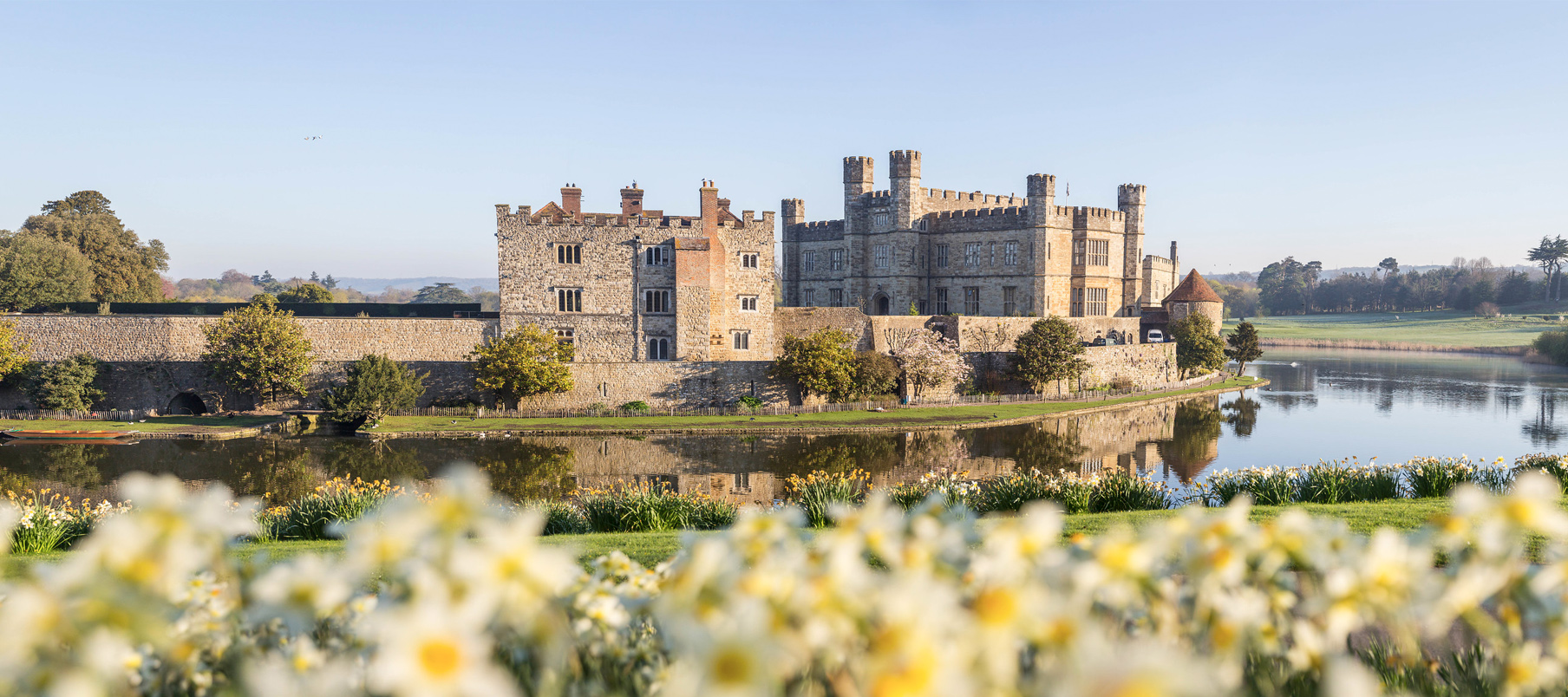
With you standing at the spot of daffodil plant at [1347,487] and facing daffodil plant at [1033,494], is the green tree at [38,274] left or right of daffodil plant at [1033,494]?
right

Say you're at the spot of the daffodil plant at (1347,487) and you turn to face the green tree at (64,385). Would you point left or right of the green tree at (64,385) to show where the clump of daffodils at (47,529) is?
left

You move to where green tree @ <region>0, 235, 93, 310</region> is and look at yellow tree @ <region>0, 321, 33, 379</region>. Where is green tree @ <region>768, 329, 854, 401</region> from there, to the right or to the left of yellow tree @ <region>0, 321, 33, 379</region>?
left
